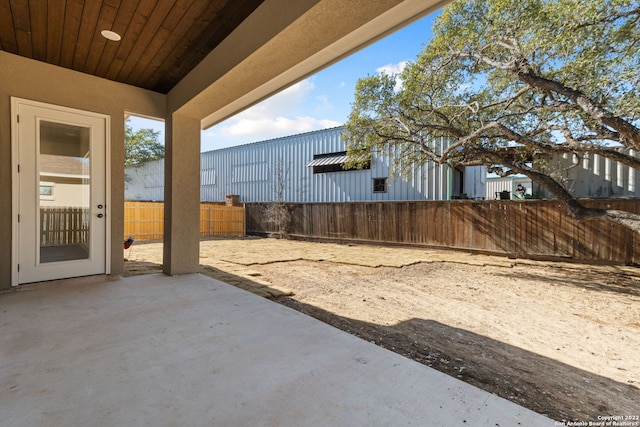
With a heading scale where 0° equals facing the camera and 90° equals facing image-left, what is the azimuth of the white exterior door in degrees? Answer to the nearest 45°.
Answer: approximately 315°

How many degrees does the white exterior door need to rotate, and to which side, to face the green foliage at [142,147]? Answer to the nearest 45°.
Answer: approximately 135° to its left

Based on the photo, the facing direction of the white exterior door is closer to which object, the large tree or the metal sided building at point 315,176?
the large tree

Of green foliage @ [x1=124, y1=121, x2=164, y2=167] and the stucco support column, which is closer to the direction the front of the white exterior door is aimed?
the stucco support column

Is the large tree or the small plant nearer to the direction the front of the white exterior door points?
the large tree
